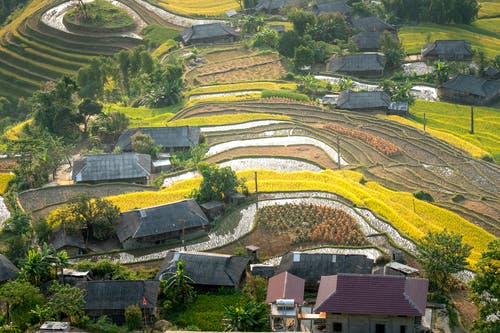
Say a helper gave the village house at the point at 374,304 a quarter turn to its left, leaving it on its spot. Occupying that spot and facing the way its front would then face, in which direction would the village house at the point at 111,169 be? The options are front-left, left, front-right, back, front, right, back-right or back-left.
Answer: back-left

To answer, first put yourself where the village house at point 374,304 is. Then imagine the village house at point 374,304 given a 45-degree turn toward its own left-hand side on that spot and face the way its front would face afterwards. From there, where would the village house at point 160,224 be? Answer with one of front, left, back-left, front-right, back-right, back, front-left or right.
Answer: back

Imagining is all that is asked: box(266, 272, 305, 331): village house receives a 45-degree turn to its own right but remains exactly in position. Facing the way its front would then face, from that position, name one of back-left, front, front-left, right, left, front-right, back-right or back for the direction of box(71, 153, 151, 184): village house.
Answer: right

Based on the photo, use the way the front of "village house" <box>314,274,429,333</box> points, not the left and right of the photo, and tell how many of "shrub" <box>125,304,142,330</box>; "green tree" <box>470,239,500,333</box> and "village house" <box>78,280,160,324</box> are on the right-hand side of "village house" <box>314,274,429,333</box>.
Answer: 2

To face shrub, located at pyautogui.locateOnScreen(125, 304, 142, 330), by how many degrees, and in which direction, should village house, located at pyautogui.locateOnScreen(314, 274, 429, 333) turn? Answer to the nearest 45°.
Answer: approximately 90° to its right

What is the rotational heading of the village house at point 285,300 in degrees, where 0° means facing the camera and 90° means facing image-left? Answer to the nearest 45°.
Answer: approximately 0°

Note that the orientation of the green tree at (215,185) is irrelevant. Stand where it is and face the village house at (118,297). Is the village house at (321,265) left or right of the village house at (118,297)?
left

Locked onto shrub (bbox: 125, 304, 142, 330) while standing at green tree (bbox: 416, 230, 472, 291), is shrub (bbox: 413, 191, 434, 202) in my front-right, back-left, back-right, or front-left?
back-right

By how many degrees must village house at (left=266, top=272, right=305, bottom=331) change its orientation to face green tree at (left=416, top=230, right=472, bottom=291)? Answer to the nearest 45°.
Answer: approximately 90° to its left

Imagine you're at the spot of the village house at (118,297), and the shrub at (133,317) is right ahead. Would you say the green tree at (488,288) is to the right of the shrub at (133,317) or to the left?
left

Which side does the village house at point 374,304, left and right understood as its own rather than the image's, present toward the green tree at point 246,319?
right

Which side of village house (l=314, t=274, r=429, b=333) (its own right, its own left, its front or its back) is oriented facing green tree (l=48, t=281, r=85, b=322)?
right

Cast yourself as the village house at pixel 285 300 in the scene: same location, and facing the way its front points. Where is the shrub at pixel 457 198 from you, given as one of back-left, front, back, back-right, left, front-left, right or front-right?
back-left

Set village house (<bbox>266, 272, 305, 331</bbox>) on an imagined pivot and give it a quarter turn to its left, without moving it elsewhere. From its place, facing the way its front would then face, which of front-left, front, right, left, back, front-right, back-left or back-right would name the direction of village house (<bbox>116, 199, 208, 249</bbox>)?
back-left
